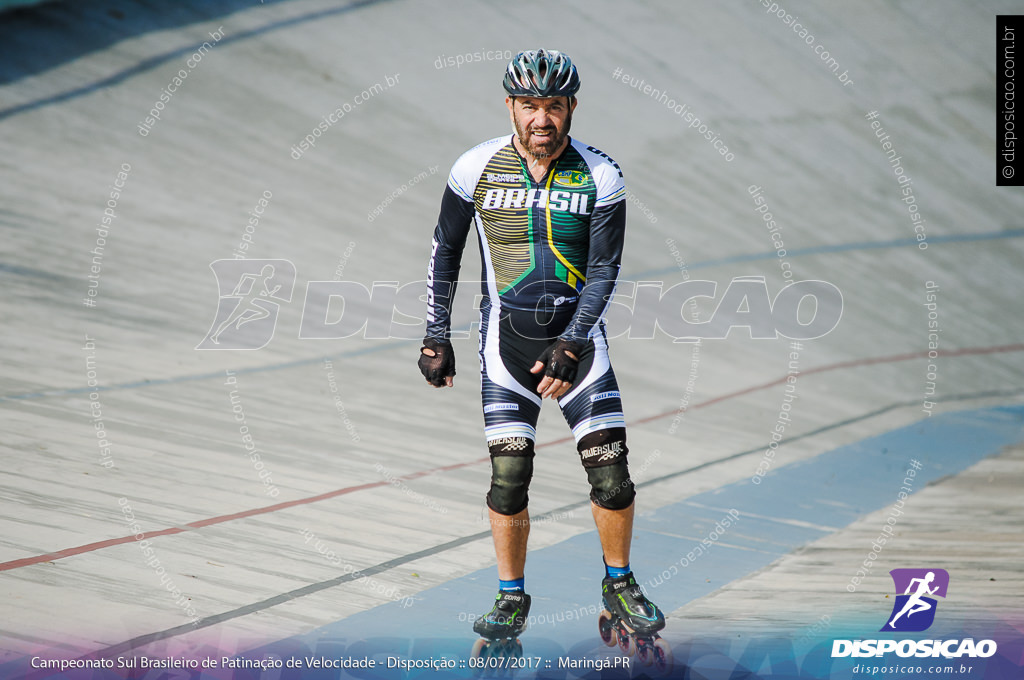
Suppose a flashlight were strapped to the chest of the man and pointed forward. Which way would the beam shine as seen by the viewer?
toward the camera

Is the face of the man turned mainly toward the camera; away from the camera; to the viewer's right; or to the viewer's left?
toward the camera
